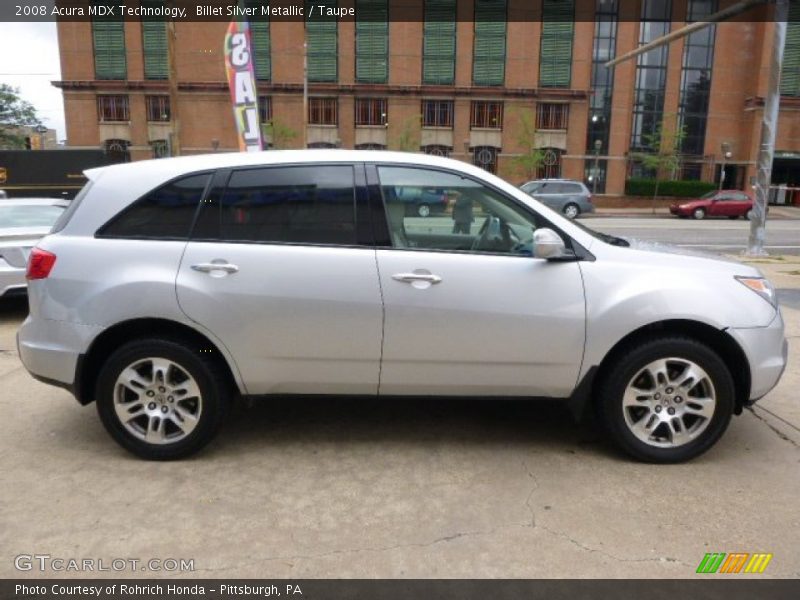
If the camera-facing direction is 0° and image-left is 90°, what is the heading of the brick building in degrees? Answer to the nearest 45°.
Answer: approximately 0°

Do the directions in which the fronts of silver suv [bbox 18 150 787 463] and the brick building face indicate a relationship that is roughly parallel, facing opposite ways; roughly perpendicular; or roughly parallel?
roughly perpendicular

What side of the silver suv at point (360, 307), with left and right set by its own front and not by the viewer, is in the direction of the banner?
left

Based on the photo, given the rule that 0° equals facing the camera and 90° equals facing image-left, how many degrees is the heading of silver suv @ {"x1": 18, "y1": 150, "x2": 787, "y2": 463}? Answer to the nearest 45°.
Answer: approximately 270°

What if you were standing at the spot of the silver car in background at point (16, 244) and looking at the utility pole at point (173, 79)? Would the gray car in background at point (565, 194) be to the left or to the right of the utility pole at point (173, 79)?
right

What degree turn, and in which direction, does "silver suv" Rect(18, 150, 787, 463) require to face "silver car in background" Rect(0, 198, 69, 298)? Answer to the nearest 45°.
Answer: approximately 135° to its left

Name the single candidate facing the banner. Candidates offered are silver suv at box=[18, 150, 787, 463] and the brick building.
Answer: the brick building

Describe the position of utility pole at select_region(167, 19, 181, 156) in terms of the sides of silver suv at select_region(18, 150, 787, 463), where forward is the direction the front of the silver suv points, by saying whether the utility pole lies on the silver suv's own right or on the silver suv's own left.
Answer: on the silver suv's own left

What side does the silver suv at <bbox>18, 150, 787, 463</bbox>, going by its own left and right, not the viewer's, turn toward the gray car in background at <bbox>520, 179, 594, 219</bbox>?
left

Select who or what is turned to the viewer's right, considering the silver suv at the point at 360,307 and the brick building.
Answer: the silver suv

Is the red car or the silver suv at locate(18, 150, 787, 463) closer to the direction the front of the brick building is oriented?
the silver suv

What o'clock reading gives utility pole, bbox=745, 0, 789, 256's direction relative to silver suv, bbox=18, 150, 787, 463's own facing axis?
The utility pole is roughly at 10 o'clock from the silver suv.

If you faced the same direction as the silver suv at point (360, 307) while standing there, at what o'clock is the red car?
The red car is roughly at 10 o'clock from the silver suv.

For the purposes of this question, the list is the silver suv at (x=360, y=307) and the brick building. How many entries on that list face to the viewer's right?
1

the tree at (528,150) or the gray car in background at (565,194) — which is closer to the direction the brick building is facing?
the gray car in background

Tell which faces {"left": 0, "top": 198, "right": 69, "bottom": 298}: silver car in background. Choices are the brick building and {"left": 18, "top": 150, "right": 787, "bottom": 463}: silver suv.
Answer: the brick building
